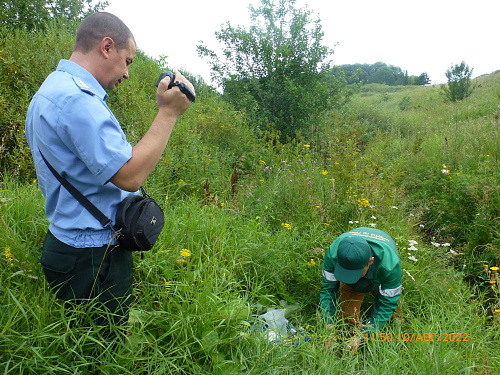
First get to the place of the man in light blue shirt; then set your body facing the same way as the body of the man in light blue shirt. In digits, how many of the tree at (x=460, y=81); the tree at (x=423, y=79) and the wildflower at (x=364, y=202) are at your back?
0

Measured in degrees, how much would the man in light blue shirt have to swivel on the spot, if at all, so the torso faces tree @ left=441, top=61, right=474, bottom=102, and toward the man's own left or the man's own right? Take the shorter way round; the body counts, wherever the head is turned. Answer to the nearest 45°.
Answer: approximately 45° to the man's own left

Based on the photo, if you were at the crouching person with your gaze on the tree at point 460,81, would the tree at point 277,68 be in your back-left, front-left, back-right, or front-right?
front-left

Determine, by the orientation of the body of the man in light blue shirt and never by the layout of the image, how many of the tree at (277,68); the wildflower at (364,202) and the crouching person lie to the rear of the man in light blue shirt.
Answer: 0

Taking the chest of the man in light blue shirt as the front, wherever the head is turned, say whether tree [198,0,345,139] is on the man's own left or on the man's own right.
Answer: on the man's own left

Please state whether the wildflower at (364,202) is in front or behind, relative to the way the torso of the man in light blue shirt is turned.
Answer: in front

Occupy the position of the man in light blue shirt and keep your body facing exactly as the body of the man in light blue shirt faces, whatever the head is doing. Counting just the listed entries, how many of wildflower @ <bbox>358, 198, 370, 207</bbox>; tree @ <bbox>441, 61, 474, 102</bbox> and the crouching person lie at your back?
0

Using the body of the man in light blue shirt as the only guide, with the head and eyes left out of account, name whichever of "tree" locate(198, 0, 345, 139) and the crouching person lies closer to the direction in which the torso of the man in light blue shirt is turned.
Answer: the crouching person

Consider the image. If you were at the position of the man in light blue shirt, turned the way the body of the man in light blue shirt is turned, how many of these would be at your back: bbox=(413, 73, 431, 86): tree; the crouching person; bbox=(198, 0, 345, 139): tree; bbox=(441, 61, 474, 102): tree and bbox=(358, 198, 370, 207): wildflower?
0

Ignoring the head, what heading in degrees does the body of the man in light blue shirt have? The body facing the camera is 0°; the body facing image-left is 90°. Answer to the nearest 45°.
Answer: approximately 270°

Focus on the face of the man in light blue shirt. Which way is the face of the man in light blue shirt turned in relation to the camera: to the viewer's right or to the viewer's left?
to the viewer's right

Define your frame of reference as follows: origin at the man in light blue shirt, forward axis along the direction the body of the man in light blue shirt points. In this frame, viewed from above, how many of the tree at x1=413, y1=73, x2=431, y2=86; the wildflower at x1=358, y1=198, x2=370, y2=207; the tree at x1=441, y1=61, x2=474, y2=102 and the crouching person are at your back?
0

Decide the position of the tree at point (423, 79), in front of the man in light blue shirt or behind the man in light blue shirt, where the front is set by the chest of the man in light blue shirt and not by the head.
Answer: in front

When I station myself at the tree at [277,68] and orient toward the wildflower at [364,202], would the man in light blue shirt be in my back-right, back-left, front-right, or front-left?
front-right

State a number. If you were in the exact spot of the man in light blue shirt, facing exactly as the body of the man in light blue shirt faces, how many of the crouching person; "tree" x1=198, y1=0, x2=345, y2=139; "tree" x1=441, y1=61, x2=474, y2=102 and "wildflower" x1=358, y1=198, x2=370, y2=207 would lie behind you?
0
